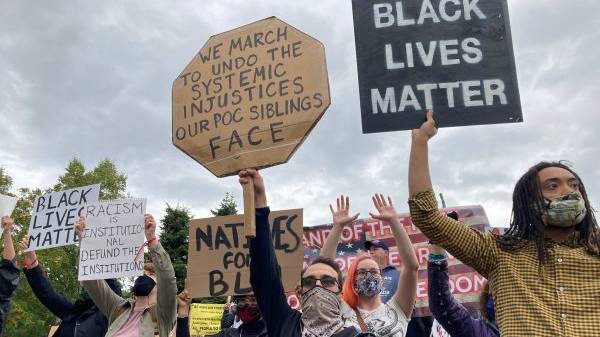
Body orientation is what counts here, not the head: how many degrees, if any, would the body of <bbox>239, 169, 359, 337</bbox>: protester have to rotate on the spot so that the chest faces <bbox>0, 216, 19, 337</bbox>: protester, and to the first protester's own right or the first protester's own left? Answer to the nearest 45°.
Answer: approximately 135° to the first protester's own right

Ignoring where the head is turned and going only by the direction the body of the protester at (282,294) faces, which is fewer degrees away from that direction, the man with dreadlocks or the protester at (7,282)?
the man with dreadlocks

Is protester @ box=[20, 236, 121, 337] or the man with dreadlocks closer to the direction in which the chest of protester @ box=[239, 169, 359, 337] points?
the man with dreadlocks

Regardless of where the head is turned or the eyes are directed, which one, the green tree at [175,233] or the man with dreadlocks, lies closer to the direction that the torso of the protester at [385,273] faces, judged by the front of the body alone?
the man with dreadlocks

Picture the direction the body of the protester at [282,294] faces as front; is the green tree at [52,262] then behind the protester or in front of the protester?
behind

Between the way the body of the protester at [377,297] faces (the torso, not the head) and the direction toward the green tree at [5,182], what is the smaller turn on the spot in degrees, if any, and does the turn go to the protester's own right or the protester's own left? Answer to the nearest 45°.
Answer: approximately 135° to the protester's own right

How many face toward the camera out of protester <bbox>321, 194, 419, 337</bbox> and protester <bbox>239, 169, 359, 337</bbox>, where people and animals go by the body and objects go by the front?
2
